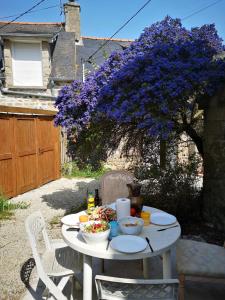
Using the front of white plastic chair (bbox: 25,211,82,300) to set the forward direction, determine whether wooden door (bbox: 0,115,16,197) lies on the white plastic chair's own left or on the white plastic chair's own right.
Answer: on the white plastic chair's own left

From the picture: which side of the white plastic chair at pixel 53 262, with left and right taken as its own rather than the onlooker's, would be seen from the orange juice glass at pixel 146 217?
front

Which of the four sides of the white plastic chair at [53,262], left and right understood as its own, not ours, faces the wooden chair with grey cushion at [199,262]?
front

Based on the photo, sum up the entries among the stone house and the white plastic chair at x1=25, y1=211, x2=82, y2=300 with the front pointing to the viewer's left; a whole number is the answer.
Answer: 0

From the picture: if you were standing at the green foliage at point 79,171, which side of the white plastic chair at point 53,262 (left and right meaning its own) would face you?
left

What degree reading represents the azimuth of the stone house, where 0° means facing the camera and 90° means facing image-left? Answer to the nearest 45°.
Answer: approximately 315°

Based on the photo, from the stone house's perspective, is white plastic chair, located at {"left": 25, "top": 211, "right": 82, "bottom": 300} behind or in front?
in front

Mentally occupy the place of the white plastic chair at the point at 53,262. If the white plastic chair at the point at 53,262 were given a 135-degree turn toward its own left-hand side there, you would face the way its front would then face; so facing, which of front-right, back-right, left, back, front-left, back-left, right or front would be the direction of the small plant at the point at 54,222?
front-right

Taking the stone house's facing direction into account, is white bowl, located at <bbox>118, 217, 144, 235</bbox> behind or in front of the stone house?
in front

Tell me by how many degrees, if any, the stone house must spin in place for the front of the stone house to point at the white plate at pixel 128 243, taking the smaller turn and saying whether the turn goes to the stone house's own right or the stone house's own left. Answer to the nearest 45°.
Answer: approximately 45° to the stone house's own right

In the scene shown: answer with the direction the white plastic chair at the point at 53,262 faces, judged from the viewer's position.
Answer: facing to the right of the viewer
